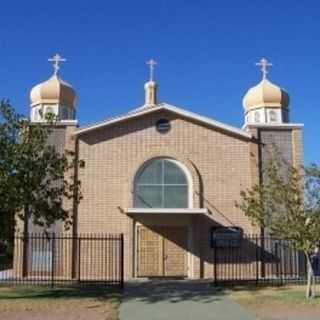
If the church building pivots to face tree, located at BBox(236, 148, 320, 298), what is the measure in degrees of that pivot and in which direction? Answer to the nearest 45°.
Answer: approximately 45° to its left

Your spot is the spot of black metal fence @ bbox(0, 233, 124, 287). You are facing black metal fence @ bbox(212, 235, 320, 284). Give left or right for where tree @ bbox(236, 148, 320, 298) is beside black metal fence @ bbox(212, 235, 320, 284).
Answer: right

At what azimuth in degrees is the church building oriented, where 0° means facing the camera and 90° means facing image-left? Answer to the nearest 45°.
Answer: approximately 0°

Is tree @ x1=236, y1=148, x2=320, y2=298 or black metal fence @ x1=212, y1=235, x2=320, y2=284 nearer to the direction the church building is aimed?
the tree

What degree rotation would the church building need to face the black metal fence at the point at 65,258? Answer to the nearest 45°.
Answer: approximately 90° to its right

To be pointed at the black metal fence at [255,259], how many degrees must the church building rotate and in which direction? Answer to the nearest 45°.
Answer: approximately 90° to its left

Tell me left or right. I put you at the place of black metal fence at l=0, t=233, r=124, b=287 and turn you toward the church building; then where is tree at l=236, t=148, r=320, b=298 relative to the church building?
right
